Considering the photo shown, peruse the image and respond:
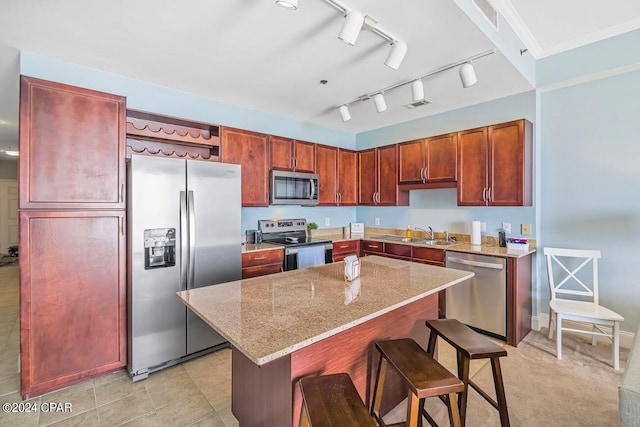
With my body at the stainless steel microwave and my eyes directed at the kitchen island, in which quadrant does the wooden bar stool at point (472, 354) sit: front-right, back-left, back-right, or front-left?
front-left

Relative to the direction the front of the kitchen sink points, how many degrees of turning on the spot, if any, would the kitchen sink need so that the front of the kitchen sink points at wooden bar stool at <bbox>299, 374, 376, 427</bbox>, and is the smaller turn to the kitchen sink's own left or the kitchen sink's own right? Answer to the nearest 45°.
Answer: approximately 45° to the kitchen sink's own left

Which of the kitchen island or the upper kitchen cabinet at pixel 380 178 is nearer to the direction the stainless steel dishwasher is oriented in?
the kitchen island

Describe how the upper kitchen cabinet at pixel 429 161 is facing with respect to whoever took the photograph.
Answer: facing the viewer and to the left of the viewer

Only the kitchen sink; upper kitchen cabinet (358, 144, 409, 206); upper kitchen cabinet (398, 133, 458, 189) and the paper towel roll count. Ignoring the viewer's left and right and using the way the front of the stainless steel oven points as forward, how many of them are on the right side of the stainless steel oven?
0

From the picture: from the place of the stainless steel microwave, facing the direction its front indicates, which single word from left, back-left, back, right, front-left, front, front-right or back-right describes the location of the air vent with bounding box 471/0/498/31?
front

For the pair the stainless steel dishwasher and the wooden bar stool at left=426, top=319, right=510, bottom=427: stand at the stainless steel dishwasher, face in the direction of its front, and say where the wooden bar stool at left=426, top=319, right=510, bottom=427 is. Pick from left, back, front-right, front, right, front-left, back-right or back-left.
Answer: front-left

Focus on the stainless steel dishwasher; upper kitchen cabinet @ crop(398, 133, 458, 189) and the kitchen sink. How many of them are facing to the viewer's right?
0

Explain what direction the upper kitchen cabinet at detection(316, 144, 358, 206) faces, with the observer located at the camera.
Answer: facing the viewer and to the right of the viewer

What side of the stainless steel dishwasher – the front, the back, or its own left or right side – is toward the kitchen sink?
right

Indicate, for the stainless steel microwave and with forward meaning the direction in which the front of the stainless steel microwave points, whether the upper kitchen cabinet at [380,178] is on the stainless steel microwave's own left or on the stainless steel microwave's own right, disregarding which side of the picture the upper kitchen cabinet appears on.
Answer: on the stainless steel microwave's own left

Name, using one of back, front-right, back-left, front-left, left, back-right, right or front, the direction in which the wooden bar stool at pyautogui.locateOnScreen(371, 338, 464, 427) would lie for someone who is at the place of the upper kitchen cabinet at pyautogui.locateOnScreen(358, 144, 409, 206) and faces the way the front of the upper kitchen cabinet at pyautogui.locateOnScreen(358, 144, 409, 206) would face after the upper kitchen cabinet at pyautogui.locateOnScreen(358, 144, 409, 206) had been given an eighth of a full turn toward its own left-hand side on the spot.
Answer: front

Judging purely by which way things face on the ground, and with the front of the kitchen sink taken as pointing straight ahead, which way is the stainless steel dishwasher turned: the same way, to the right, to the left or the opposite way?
the same way

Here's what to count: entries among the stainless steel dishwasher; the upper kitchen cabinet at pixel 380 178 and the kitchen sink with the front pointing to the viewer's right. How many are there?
0

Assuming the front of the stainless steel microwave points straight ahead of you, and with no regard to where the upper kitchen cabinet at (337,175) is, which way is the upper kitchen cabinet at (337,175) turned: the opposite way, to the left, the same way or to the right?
the same way

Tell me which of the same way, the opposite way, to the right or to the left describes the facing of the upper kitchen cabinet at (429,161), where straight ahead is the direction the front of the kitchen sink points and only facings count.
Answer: the same way

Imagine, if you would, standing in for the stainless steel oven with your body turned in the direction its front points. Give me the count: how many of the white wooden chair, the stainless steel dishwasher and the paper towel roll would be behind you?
0

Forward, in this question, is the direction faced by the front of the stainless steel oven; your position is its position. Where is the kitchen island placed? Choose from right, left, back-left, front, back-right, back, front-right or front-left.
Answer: front-right
